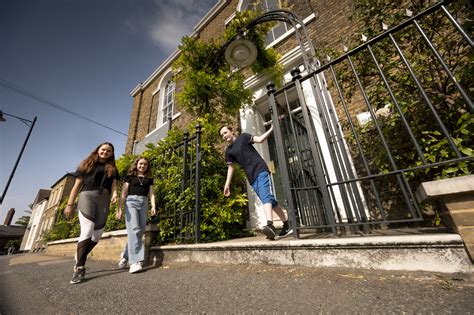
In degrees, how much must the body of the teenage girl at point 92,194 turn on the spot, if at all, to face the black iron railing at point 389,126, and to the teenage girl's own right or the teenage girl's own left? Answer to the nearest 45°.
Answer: approximately 45° to the teenage girl's own left

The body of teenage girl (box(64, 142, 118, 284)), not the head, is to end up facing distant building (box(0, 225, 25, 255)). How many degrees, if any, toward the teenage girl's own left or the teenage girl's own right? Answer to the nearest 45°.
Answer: approximately 180°

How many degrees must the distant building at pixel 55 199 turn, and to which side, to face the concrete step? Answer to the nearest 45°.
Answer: approximately 45° to its left

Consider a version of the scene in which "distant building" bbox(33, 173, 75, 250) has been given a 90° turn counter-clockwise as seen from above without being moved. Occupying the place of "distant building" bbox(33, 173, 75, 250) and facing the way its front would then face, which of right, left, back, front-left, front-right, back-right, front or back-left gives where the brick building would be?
front-right

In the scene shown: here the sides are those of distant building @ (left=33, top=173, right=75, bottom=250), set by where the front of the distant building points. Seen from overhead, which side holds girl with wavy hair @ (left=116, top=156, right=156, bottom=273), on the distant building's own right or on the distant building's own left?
on the distant building's own left

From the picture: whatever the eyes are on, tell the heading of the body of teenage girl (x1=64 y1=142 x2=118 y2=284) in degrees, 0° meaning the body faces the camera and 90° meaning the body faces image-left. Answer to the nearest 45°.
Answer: approximately 0°

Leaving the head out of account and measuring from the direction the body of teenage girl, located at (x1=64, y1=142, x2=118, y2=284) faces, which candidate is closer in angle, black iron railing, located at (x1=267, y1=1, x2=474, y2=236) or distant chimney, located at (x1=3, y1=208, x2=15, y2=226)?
the black iron railing

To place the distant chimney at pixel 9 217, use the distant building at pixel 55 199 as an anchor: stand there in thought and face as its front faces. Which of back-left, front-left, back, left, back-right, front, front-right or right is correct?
back-right

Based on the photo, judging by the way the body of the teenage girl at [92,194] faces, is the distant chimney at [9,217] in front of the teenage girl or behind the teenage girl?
behind

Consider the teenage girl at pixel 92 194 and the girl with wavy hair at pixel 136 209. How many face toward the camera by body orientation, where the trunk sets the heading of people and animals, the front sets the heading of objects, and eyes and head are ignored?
2
